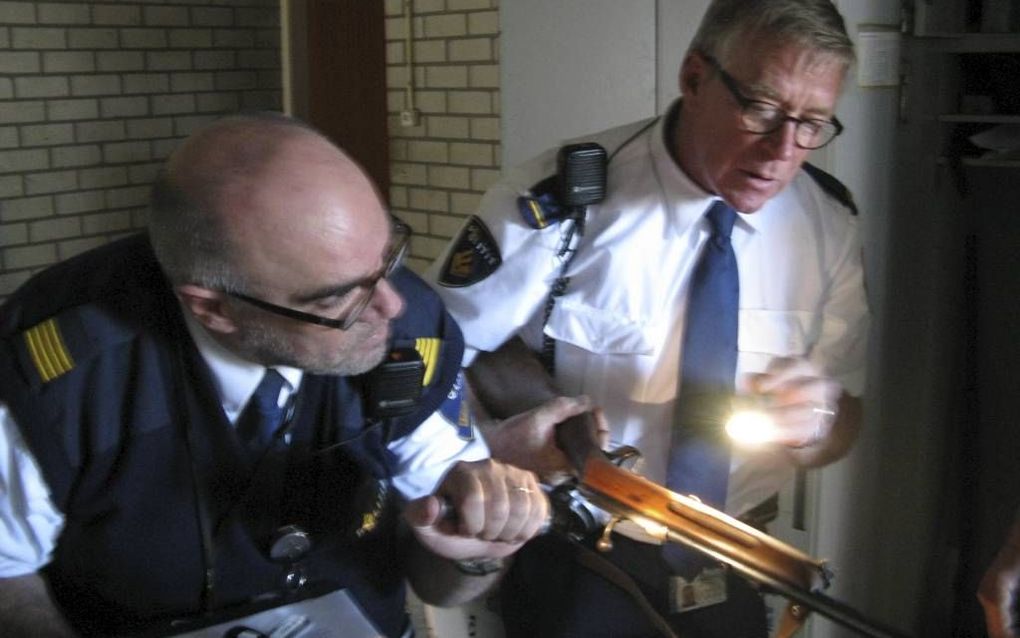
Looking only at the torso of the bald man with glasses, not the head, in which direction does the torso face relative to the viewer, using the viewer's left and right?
facing the viewer and to the right of the viewer

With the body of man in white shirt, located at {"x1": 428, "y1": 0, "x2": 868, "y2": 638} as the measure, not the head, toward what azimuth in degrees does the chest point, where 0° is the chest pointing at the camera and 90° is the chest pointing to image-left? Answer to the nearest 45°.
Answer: approximately 315°

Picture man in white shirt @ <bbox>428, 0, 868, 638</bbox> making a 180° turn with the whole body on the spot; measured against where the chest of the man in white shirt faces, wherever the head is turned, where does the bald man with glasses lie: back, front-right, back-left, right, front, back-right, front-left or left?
left
